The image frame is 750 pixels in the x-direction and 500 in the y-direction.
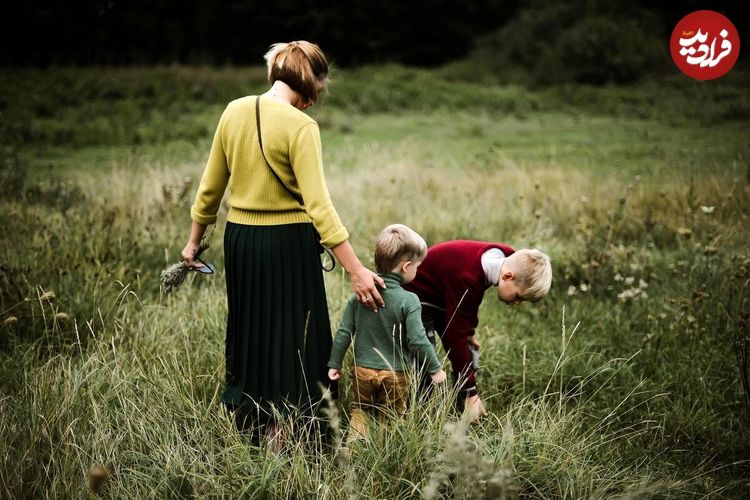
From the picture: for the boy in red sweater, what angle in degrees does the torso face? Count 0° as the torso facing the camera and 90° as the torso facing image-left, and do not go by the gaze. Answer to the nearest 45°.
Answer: approximately 270°

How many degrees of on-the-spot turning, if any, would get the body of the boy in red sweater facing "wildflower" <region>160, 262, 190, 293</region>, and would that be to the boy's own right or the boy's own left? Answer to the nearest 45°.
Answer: approximately 180°

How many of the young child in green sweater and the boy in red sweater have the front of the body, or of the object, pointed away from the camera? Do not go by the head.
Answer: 1

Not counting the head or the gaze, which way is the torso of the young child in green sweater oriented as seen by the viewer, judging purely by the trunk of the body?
away from the camera

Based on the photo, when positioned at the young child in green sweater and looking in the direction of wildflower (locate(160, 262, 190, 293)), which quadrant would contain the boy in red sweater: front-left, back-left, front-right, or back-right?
back-right

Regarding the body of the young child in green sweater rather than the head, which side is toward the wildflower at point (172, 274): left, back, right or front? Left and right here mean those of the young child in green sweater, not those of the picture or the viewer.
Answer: left

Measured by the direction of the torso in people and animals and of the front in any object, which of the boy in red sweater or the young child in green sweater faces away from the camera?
the young child in green sweater

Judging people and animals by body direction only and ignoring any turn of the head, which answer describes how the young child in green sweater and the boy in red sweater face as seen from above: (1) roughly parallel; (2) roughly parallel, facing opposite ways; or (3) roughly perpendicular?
roughly perpendicular

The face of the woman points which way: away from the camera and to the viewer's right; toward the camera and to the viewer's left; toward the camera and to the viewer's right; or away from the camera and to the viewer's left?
away from the camera and to the viewer's right
